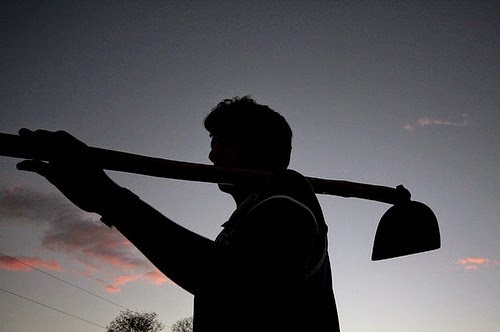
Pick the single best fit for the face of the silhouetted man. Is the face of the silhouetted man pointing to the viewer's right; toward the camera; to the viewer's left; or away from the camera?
to the viewer's left

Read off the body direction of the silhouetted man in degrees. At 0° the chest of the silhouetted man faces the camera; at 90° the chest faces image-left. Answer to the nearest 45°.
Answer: approximately 90°
